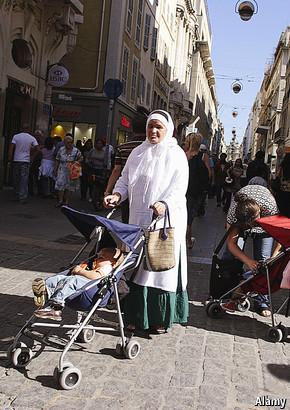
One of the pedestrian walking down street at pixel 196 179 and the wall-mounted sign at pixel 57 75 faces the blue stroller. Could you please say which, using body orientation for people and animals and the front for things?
the wall-mounted sign

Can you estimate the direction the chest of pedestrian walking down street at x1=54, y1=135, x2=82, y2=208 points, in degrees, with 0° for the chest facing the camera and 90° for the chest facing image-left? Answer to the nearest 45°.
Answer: approximately 0°

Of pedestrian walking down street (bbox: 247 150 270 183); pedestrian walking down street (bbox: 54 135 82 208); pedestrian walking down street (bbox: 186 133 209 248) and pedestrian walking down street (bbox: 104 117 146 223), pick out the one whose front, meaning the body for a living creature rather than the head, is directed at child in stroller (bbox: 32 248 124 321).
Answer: pedestrian walking down street (bbox: 54 135 82 208)

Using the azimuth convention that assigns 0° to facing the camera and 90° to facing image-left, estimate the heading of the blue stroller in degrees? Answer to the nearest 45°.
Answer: approximately 45°

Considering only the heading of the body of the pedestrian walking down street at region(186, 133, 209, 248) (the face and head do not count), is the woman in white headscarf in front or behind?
behind

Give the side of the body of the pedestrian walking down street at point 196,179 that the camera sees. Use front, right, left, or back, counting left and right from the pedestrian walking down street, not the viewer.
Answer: back

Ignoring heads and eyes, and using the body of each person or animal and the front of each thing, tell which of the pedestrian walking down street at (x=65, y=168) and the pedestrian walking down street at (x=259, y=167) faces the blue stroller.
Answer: the pedestrian walking down street at (x=65, y=168)

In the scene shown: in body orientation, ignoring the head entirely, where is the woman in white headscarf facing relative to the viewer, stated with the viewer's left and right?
facing the viewer and to the left of the viewer

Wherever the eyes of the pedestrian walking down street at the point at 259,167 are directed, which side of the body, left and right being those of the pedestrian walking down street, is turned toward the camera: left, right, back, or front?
back

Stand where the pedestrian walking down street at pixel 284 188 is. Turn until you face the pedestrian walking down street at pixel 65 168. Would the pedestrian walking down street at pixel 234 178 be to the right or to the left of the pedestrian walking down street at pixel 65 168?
right

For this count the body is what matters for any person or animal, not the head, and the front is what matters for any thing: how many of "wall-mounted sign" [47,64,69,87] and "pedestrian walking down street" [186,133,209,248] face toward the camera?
1
